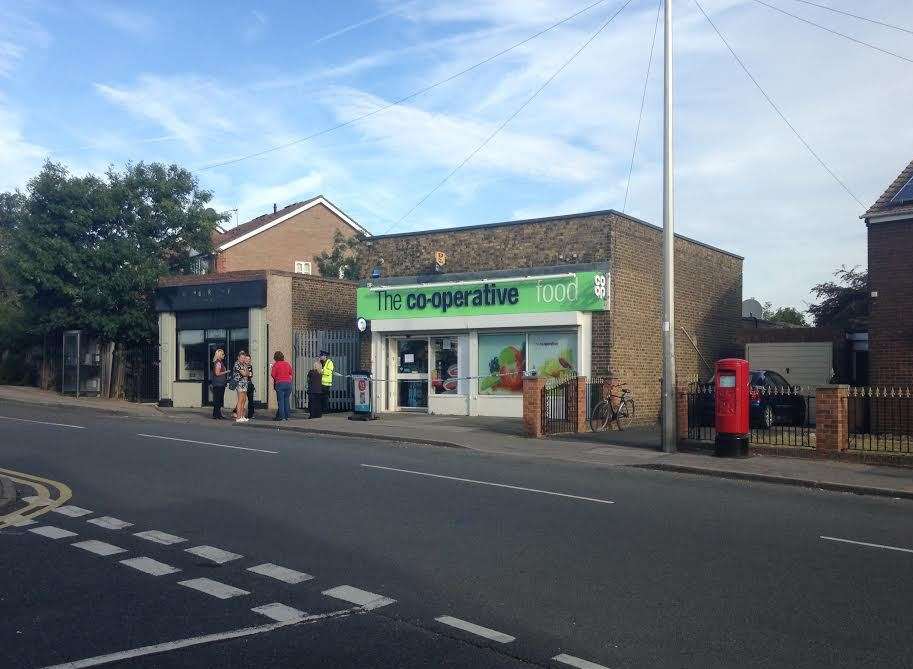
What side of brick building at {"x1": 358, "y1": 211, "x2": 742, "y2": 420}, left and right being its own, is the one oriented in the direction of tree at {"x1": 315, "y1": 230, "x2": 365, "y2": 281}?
right

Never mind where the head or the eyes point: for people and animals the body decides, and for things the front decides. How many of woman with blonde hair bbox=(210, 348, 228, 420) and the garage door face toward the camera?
1

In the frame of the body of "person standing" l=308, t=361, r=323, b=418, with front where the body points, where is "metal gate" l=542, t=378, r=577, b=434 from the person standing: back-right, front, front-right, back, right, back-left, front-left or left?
back-right

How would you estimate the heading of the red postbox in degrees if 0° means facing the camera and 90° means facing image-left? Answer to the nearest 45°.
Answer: approximately 45°
